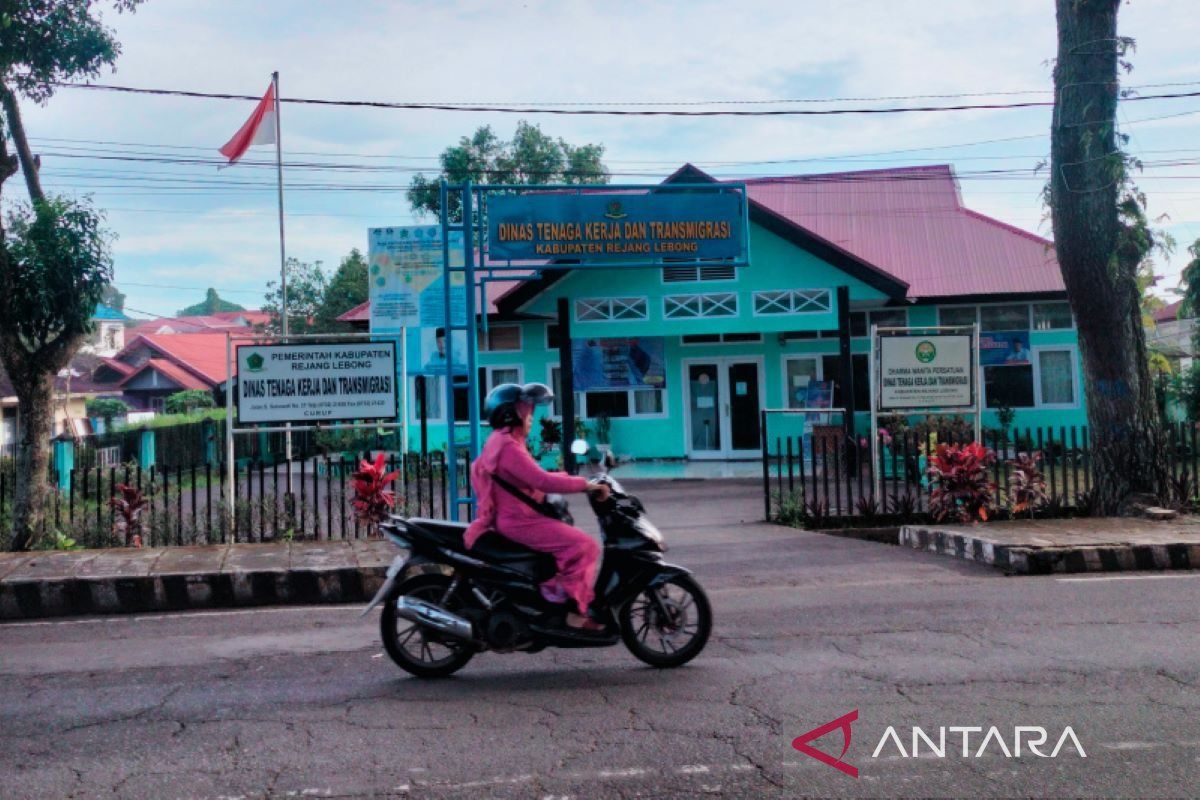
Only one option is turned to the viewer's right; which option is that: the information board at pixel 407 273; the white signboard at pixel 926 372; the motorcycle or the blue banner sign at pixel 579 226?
the motorcycle

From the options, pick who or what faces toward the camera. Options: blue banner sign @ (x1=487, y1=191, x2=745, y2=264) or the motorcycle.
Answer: the blue banner sign

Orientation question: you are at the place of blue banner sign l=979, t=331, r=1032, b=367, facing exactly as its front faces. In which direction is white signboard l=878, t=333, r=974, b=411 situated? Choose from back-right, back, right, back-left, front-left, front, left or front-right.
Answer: front

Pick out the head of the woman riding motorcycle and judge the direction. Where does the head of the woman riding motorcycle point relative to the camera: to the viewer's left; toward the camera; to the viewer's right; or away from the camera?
to the viewer's right

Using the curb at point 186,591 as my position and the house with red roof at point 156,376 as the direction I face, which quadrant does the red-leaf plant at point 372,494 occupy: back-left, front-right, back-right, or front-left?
front-right

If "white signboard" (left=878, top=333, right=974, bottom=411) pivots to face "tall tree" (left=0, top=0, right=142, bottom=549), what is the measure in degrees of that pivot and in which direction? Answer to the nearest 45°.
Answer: approximately 45° to its right

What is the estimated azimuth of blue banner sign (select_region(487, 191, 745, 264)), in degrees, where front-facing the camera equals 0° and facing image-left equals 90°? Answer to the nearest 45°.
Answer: approximately 0°

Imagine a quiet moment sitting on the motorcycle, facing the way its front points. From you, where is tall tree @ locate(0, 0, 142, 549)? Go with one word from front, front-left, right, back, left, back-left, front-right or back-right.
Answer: back-left

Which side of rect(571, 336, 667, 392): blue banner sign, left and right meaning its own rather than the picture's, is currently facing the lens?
front

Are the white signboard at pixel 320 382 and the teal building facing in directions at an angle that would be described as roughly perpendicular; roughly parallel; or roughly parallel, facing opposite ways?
roughly parallel

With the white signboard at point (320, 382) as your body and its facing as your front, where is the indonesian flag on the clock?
The indonesian flag is roughly at 6 o'clock from the white signboard.

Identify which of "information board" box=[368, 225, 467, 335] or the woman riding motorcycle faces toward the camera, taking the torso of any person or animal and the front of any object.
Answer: the information board

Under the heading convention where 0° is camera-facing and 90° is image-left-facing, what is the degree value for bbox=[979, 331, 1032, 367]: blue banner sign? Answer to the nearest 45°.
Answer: approximately 0°

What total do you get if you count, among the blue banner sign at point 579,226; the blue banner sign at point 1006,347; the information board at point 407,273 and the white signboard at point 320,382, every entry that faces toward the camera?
4

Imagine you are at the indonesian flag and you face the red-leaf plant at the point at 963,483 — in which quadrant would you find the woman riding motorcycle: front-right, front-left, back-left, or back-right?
front-right

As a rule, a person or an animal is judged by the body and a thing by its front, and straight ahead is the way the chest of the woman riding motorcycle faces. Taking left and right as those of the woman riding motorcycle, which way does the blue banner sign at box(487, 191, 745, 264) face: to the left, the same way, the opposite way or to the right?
to the right

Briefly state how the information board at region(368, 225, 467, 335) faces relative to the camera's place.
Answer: facing the viewer
